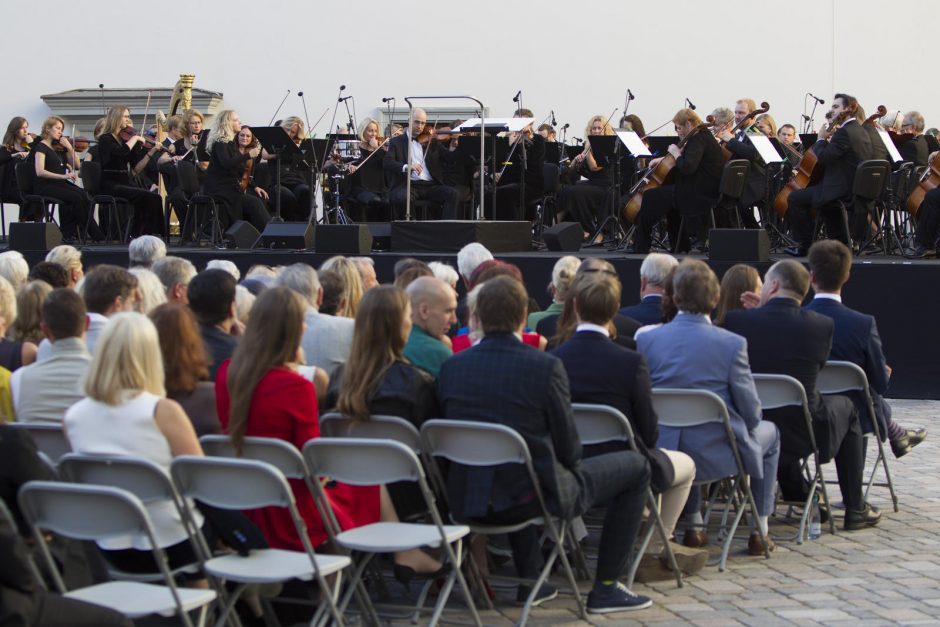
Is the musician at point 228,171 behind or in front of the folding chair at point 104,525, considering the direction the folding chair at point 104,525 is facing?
in front

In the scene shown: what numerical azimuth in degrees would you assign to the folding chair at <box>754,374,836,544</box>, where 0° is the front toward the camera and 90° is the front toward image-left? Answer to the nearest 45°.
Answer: approximately 225°

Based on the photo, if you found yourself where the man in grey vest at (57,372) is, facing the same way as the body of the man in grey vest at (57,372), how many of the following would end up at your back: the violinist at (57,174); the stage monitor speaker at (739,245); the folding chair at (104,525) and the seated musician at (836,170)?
1

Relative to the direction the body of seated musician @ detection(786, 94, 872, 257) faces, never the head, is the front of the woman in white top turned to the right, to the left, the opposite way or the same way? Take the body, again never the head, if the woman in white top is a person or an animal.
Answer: to the right

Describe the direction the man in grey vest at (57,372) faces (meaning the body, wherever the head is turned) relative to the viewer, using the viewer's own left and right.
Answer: facing away from the viewer

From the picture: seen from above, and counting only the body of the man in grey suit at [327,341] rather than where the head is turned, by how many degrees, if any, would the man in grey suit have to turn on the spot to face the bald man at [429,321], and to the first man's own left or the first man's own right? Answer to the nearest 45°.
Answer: approximately 135° to the first man's own right

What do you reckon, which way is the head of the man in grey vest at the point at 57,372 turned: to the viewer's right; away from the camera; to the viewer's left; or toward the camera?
away from the camera

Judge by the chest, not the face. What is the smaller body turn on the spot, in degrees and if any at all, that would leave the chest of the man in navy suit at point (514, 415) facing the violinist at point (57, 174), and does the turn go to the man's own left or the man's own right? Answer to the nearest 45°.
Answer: approximately 90° to the man's own left

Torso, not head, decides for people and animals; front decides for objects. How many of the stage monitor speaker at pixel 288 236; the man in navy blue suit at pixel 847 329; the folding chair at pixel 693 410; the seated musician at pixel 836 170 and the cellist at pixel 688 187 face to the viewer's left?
2

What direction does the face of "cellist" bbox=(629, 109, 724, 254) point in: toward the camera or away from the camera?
toward the camera

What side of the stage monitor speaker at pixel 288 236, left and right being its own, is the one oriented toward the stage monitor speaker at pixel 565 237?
right

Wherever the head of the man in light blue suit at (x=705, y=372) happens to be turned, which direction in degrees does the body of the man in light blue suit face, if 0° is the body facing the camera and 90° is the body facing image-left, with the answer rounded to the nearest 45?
approximately 225°

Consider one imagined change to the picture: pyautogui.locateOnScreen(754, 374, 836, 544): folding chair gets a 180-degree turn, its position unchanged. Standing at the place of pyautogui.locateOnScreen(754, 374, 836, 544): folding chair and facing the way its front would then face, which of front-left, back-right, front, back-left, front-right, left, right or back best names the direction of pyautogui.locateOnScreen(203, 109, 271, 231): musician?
right

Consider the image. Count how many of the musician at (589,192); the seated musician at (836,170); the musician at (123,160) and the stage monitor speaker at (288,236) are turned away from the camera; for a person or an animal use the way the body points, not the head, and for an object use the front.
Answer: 1

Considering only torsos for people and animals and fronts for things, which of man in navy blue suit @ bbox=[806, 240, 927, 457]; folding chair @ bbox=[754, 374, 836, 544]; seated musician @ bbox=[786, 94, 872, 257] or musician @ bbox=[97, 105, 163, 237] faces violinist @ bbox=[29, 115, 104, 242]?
the seated musician

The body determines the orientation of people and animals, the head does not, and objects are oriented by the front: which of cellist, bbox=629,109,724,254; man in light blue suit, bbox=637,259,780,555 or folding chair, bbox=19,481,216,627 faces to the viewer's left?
the cellist

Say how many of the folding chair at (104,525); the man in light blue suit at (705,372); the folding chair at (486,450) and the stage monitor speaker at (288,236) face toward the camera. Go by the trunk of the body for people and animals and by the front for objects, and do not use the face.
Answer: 0
